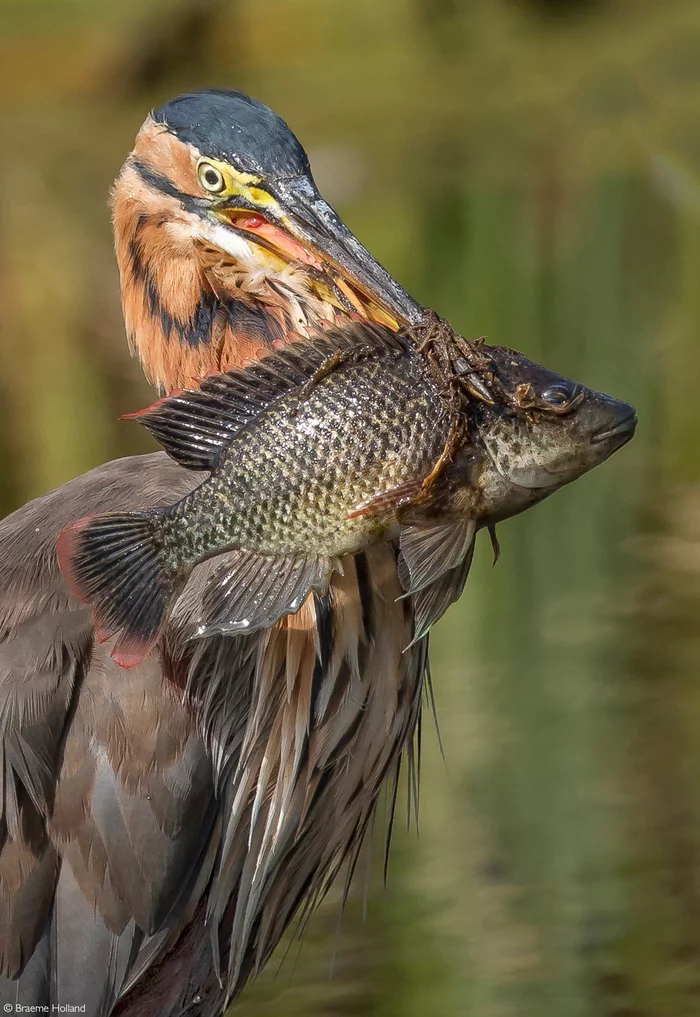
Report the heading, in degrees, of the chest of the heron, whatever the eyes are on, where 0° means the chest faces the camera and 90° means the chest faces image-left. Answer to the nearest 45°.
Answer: approximately 315°

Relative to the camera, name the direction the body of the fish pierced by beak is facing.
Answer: to the viewer's right
